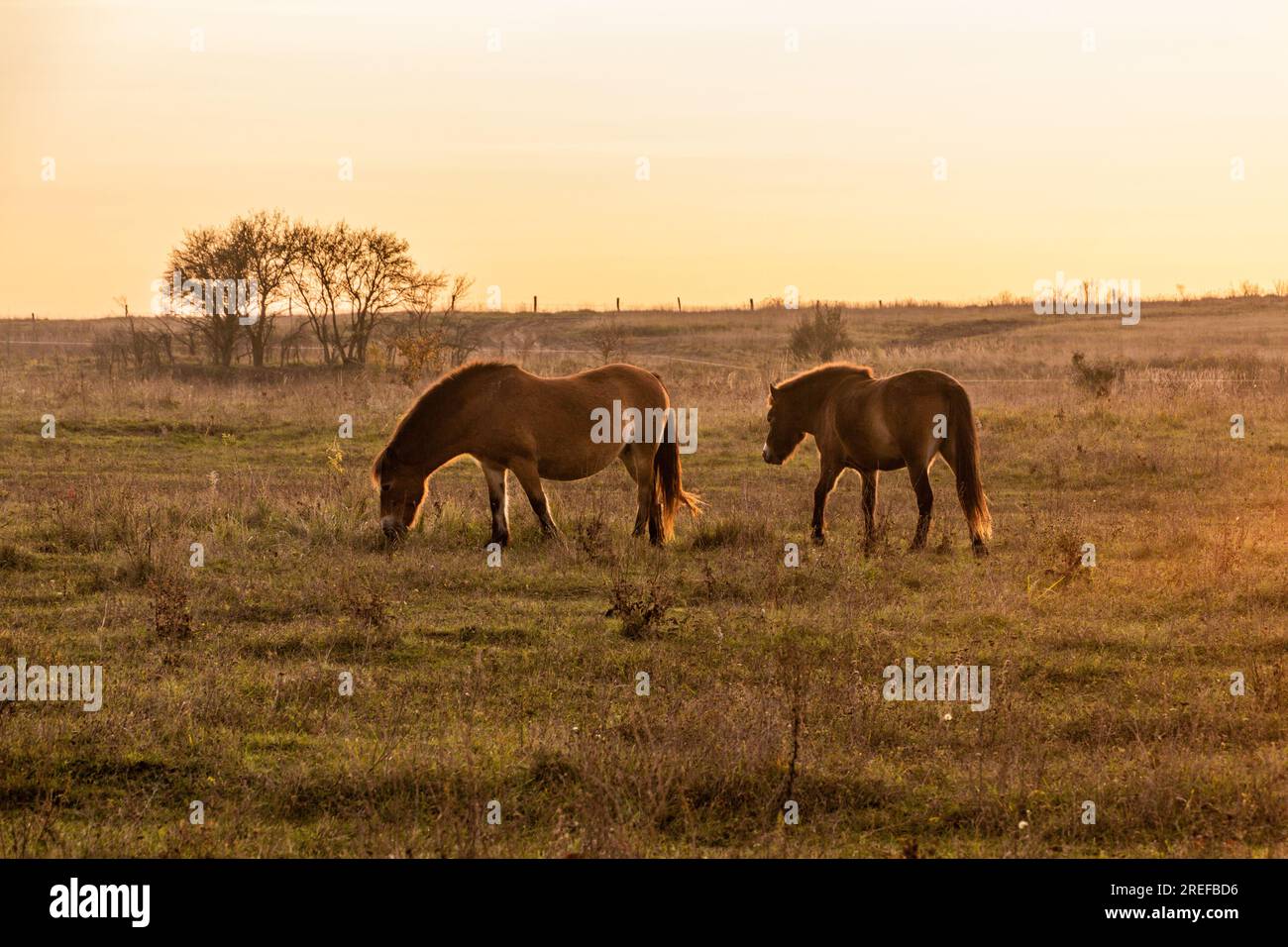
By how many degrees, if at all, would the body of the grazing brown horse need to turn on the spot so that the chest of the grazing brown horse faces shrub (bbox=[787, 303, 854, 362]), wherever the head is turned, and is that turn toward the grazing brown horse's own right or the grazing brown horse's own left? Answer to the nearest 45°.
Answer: approximately 90° to the grazing brown horse's own right

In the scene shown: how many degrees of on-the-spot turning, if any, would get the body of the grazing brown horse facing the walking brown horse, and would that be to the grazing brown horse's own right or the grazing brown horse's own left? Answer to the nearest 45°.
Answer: approximately 180°

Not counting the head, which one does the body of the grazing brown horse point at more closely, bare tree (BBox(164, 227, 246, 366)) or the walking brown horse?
the bare tree

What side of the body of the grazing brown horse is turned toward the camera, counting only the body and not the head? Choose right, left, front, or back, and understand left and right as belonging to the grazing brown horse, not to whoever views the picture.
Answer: left

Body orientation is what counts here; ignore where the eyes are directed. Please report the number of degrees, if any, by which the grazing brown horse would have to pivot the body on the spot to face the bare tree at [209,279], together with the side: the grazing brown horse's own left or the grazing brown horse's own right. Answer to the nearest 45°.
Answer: approximately 90° to the grazing brown horse's own right
